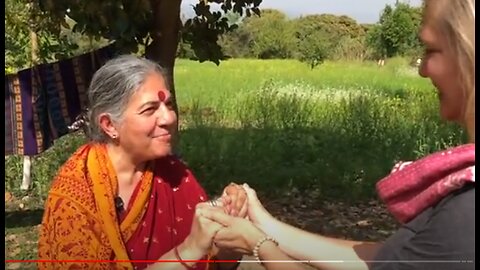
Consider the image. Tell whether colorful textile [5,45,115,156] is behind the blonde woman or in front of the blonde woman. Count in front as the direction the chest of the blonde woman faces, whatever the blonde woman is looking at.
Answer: in front

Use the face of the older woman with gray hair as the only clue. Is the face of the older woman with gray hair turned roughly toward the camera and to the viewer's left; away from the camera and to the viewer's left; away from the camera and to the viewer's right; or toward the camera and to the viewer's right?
toward the camera and to the viewer's right

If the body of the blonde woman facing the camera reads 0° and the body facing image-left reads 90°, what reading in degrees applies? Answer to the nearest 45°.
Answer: approximately 90°

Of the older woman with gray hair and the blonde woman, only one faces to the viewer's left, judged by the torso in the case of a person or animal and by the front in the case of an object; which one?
the blonde woman

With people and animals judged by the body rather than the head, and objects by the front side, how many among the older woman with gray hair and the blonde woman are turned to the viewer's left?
1

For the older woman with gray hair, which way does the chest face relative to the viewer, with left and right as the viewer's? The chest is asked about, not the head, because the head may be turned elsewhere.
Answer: facing the viewer and to the right of the viewer

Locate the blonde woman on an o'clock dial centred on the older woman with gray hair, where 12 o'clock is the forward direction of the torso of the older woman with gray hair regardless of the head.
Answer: The blonde woman is roughly at 12 o'clock from the older woman with gray hair.

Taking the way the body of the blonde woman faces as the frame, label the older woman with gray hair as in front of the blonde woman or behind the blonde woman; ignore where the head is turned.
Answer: in front

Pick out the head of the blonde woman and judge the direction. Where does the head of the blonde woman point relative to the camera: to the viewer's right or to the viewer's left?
to the viewer's left

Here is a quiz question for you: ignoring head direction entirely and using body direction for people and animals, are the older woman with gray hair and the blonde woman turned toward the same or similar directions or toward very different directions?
very different directions
